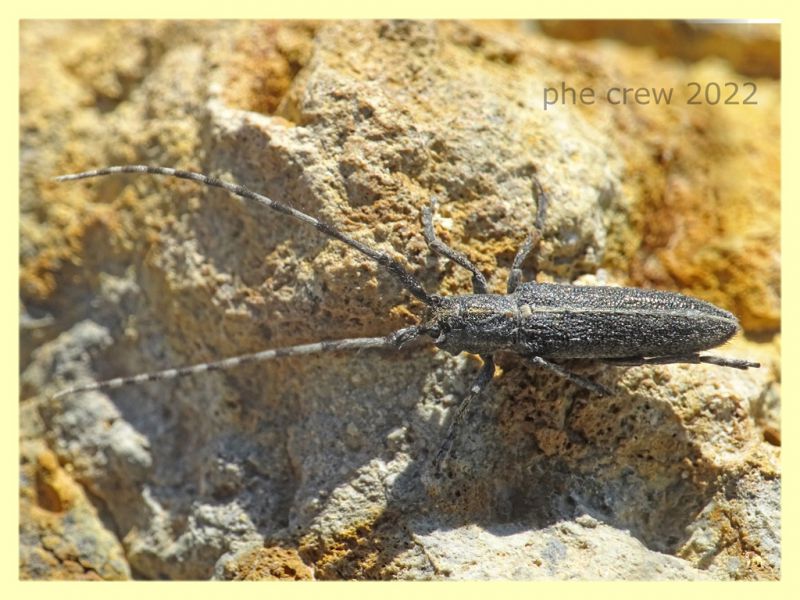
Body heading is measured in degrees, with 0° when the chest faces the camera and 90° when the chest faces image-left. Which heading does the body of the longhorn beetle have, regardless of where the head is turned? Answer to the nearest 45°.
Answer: approximately 90°
